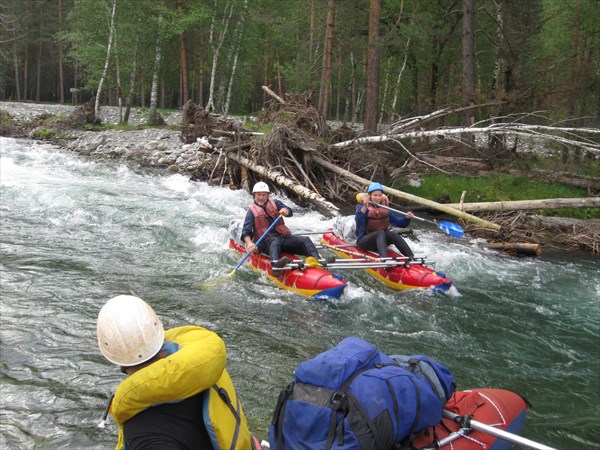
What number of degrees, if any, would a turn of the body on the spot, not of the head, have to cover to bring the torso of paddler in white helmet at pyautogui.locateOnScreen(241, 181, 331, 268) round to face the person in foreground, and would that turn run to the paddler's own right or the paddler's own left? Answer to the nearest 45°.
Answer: approximately 45° to the paddler's own right

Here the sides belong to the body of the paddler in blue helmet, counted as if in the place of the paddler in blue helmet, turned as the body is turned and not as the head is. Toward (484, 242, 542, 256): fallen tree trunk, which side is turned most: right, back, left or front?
left

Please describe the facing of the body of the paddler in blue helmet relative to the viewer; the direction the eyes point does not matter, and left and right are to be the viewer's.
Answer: facing the viewer and to the right of the viewer

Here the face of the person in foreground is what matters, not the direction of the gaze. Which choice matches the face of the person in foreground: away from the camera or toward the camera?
away from the camera

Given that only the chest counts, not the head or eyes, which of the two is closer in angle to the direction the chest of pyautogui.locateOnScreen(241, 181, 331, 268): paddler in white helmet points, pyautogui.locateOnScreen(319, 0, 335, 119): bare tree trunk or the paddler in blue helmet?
the paddler in blue helmet

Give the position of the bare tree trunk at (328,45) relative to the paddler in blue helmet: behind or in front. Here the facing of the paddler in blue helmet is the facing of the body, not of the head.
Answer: behind

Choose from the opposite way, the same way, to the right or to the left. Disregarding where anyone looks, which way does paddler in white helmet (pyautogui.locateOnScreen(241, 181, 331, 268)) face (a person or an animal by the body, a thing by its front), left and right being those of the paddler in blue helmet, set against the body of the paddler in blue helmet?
the same way

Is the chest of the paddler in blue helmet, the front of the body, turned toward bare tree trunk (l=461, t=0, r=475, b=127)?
no

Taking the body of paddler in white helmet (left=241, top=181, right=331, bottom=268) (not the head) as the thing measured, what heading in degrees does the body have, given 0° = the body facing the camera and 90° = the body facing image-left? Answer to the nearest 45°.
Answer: approximately 315°

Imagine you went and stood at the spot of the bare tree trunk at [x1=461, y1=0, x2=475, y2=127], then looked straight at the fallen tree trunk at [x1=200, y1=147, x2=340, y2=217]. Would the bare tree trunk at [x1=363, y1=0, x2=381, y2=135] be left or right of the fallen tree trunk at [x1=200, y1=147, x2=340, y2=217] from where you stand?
right

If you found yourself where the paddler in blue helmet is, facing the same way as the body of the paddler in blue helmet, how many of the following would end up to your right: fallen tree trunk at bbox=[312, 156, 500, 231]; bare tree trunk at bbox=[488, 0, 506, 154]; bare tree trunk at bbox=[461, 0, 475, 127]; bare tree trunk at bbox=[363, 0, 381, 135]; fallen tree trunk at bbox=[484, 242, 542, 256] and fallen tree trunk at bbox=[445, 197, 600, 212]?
0

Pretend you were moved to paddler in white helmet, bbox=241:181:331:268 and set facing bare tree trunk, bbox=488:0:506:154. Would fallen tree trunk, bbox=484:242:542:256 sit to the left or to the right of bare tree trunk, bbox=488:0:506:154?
right

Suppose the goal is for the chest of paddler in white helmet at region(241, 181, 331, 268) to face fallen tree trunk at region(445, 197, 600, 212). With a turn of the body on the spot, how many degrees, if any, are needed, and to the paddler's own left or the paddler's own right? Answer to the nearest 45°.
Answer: approximately 90° to the paddler's own left

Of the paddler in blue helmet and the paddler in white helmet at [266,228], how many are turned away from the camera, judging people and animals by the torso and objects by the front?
0
